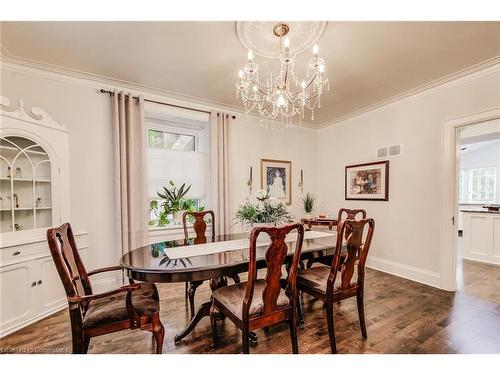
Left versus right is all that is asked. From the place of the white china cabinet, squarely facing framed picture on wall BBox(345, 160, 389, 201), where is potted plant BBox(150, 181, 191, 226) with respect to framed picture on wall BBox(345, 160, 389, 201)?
left

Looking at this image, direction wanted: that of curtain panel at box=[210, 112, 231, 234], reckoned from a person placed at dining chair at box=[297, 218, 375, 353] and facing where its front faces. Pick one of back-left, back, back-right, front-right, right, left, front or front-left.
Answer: front

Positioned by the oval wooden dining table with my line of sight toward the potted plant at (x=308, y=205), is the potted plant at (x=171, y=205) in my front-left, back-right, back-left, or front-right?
front-left

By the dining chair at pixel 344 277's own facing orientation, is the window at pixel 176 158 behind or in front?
in front

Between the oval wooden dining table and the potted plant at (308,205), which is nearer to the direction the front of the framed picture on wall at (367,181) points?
the oval wooden dining table

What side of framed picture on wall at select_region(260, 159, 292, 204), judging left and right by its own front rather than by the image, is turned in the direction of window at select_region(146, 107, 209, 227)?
right

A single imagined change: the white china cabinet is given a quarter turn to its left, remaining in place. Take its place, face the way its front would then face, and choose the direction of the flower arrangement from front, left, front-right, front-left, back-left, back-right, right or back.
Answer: right

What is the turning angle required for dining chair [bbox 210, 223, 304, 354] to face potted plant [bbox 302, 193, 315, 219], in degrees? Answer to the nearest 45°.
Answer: approximately 45° to its right

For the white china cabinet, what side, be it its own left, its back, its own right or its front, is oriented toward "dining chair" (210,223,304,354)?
front

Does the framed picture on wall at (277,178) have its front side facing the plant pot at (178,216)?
no

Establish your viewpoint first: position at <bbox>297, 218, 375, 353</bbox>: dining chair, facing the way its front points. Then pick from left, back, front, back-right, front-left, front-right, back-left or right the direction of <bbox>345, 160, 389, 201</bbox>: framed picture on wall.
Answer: front-right

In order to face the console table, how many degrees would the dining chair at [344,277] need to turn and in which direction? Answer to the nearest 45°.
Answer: approximately 45° to its right

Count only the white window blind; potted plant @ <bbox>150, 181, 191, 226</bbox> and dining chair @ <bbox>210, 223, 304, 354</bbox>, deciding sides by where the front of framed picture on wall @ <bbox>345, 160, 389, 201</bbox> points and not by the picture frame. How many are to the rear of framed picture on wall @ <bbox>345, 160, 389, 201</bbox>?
0

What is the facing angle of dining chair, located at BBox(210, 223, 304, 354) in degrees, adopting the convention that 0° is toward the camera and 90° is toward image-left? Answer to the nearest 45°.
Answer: approximately 135°

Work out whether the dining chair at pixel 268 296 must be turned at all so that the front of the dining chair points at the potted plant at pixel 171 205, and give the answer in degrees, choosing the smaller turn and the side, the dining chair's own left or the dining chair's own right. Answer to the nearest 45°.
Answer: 0° — it already faces it

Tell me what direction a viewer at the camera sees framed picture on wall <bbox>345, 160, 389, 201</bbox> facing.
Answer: facing the viewer and to the left of the viewer

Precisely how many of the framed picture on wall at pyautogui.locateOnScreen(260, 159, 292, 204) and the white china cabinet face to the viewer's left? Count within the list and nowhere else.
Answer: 0

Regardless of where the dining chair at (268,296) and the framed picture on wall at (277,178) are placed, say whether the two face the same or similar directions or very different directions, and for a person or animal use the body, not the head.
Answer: very different directions

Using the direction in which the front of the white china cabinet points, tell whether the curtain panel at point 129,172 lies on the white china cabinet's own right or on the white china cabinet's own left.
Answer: on the white china cabinet's own left
